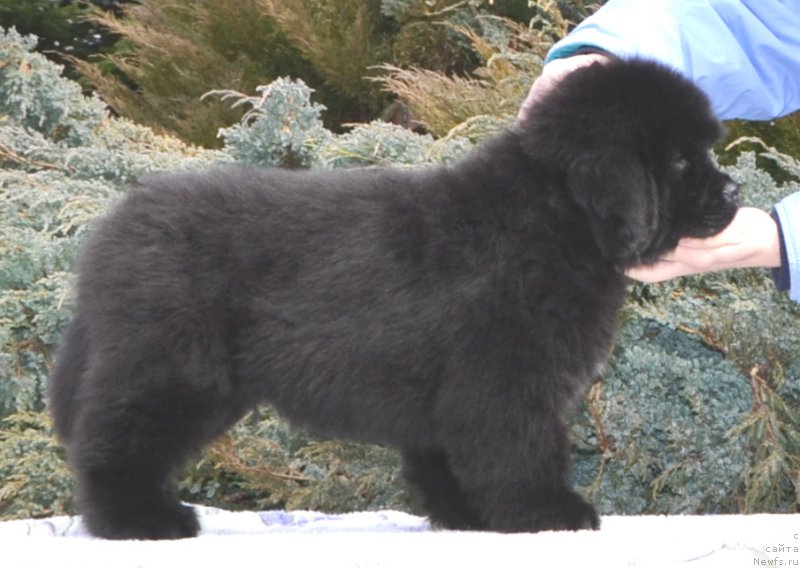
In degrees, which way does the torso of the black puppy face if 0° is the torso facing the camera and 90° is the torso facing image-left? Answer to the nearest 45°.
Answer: approximately 270°
